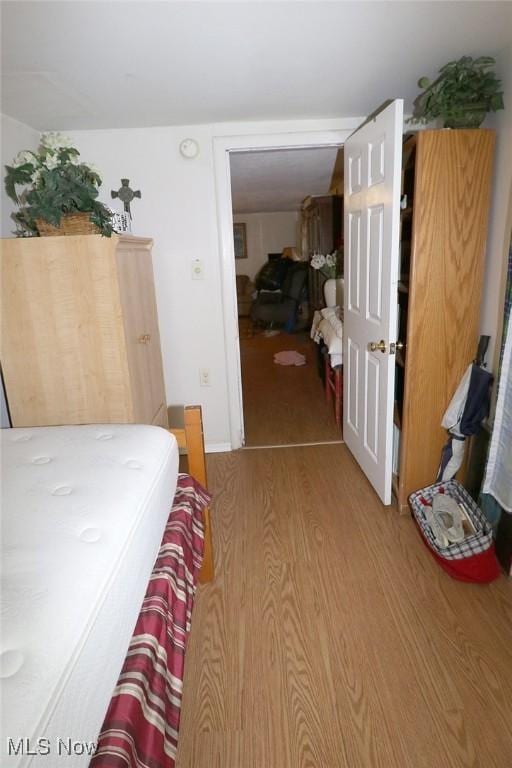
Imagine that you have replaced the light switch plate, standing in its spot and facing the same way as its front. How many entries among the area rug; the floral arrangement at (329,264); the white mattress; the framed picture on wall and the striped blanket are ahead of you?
2

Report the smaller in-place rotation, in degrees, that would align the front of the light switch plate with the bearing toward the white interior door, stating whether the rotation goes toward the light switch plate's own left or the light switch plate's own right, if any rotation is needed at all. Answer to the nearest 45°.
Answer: approximately 45° to the light switch plate's own left

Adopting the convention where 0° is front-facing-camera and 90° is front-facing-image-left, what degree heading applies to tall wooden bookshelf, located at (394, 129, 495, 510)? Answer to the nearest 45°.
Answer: approximately 90°

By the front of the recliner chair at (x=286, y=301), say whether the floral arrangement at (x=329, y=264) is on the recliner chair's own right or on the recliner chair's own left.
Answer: on the recliner chair's own left
